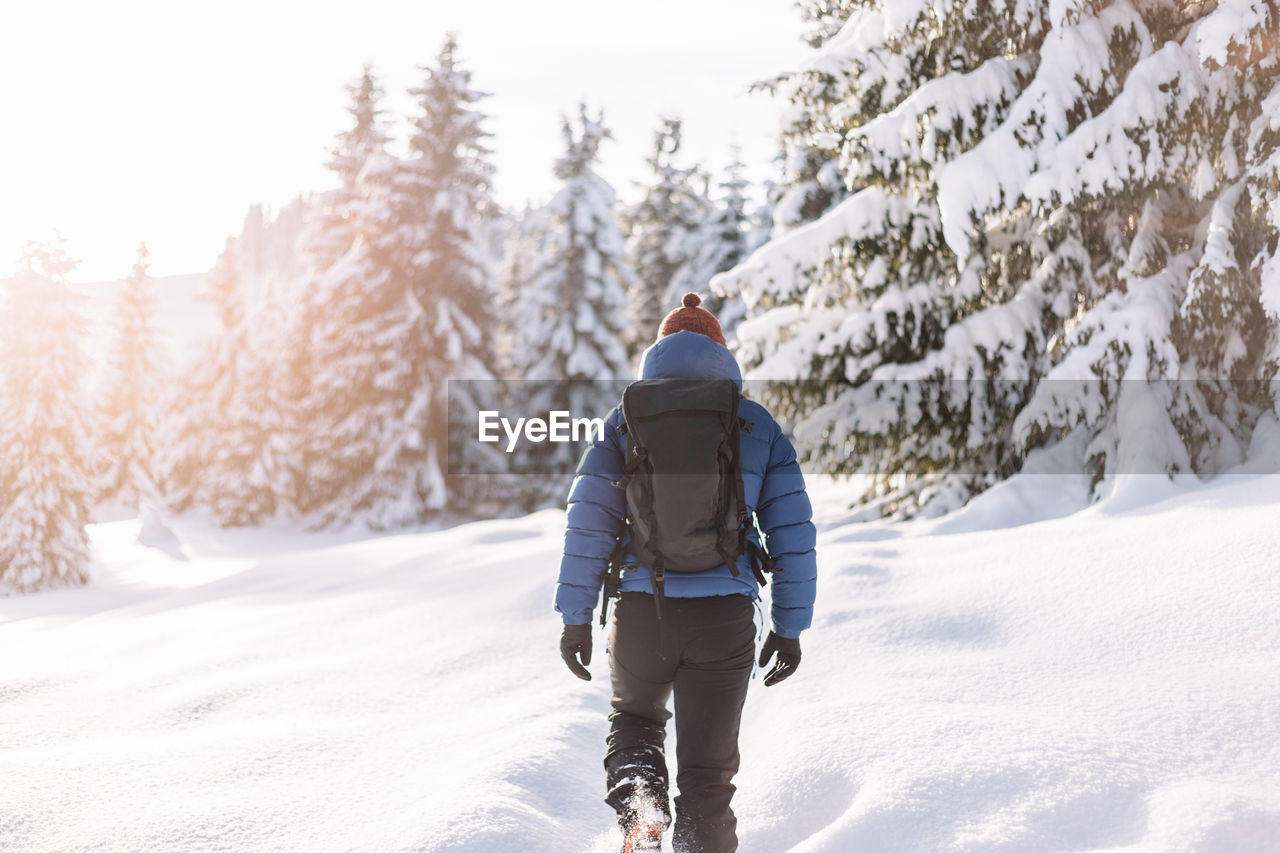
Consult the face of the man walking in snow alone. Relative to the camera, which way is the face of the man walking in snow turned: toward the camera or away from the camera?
away from the camera

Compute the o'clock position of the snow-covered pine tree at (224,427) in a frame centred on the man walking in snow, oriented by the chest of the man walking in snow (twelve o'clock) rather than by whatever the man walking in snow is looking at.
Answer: The snow-covered pine tree is roughly at 11 o'clock from the man walking in snow.

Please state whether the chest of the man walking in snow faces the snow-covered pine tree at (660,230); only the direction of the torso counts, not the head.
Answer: yes

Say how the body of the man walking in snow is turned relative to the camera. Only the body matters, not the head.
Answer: away from the camera

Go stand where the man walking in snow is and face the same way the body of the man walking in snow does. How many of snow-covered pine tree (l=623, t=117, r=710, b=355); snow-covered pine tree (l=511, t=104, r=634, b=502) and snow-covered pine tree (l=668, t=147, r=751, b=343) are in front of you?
3

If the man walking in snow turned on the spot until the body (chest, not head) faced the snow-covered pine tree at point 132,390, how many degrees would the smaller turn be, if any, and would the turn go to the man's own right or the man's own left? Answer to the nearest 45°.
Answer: approximately 45° to the man's own left

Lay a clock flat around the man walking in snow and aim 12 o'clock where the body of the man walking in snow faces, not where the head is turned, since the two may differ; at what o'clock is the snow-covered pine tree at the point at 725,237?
The snow-covered pine tree is roughly at 12 o'clock from the man walking in snow.

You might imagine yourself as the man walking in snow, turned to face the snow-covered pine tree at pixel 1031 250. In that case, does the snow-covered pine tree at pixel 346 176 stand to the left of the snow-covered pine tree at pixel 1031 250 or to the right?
left
